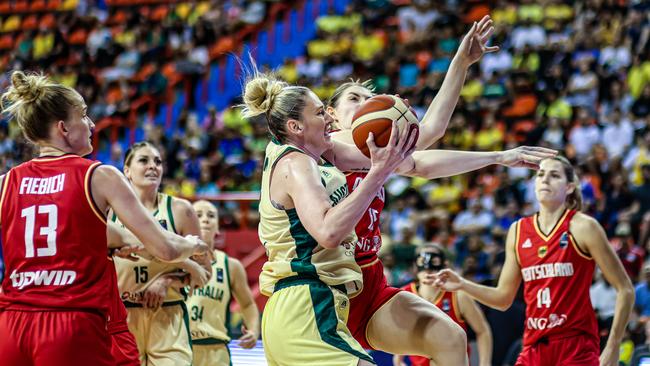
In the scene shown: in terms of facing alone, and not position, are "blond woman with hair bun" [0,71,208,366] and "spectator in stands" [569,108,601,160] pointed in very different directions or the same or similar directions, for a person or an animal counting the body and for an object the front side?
very different directions

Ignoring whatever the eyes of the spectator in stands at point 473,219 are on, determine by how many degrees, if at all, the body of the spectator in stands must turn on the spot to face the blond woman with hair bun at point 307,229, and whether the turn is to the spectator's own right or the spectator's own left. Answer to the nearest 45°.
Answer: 0° — they already face them

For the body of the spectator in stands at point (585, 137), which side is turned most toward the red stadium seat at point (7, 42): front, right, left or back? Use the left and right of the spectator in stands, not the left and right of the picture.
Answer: right

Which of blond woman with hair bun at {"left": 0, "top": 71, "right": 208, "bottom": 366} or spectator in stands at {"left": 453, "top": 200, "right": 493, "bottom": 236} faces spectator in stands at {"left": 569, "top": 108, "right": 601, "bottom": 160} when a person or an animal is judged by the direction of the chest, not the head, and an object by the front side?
the blond woman with hair bun

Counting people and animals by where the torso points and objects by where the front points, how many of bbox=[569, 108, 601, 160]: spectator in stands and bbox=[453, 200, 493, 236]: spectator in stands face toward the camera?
2

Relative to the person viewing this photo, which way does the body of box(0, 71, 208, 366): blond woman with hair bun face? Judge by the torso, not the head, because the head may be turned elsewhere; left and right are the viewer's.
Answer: facing away from the viewer and to the right of the viewer

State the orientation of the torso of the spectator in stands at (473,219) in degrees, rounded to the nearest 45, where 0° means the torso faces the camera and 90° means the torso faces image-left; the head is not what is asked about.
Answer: approximately 0°

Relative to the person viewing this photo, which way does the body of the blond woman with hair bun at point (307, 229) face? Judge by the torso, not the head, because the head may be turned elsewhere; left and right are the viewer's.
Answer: facing to the right of the viewer

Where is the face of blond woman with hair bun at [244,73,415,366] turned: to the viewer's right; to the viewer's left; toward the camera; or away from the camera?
to the viewer's right

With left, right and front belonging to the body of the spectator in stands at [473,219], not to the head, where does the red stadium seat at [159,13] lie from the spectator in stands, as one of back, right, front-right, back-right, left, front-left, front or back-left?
back-right

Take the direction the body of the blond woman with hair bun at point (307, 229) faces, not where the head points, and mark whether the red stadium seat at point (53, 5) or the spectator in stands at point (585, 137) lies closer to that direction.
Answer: the spectator in stands
